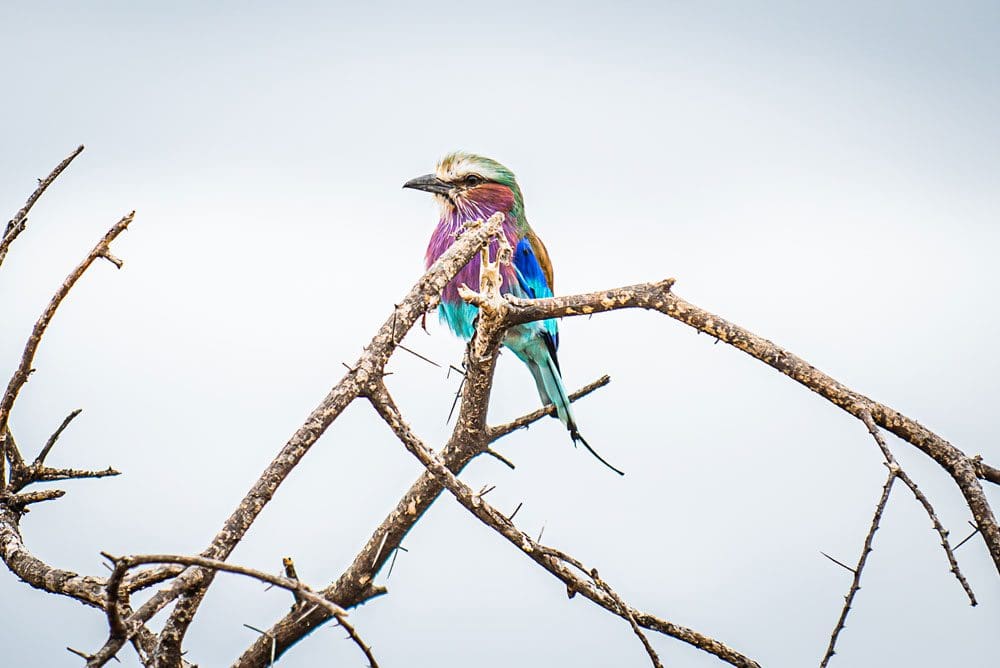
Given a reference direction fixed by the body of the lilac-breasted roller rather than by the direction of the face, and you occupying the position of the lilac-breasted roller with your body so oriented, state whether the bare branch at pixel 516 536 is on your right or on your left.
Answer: on your left

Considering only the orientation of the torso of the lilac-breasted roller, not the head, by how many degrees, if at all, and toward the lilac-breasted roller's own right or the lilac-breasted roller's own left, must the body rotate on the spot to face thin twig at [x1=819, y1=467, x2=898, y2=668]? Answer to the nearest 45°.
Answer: approximately 90° to the lilac-breasted roller's own left

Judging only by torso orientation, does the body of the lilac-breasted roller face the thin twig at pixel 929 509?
no

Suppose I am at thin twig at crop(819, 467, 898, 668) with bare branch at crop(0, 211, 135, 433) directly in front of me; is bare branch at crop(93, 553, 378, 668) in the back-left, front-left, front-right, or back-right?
front-left

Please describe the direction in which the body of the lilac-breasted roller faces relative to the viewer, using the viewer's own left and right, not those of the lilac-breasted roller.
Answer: facing the viewer and to the left of the viewer

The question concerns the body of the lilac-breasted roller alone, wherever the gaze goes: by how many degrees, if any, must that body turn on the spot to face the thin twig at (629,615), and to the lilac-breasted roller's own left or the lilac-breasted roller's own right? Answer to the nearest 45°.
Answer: approximately 90° to the lilac-breasted roller's own left
